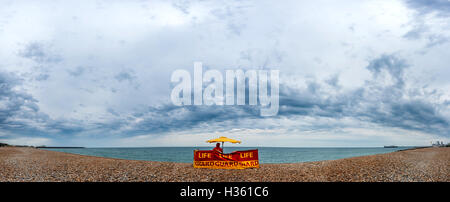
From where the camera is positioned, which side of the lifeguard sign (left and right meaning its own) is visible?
front
